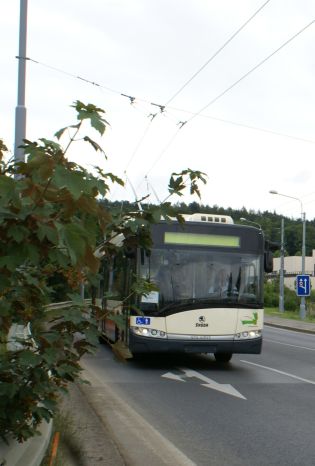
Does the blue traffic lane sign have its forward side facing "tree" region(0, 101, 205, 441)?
yes

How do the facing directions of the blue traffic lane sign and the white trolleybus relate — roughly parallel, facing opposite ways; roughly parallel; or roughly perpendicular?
roughly parallel

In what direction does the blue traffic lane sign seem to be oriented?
toward the camera

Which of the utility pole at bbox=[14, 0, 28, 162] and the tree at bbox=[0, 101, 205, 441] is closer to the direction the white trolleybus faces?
the tree

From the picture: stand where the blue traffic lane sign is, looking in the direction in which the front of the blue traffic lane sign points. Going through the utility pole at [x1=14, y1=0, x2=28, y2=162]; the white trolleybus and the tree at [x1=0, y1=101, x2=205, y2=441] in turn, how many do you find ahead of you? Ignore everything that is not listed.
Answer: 3

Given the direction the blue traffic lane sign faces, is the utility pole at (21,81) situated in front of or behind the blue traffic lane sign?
in front

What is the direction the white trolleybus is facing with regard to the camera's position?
facing the viewer

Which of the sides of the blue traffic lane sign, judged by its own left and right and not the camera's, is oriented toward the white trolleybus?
front

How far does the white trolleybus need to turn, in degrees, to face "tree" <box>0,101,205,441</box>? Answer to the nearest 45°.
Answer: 0° — it already faces it

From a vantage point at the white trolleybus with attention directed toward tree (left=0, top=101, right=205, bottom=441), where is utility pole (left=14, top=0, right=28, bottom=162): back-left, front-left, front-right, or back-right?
front-right
